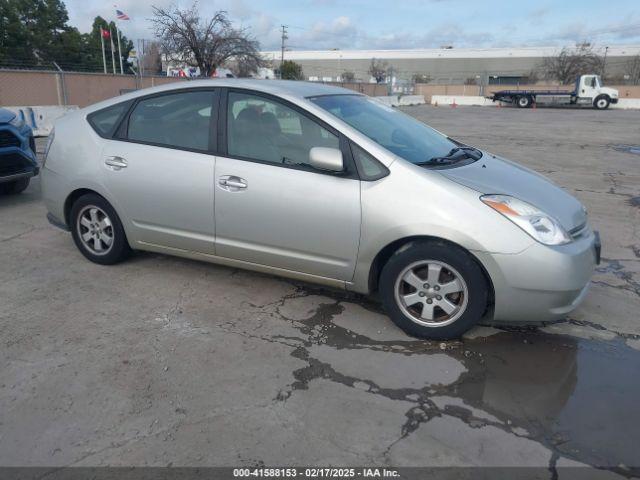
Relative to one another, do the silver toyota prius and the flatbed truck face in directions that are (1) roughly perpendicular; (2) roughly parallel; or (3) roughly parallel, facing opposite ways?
roughly parallel

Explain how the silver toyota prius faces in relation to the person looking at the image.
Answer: facing the viewer and to the right of the viewer

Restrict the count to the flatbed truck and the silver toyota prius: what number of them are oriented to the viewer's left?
0

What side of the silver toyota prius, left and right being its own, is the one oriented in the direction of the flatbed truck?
left

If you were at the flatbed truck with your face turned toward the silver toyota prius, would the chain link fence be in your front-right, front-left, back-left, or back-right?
front-right

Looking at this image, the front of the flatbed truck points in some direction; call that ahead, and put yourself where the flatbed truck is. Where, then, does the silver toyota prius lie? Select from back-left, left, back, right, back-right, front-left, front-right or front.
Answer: right

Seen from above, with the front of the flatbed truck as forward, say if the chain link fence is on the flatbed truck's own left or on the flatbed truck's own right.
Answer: on the flatbed truck's own right

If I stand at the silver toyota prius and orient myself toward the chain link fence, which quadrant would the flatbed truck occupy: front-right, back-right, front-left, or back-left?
front-right

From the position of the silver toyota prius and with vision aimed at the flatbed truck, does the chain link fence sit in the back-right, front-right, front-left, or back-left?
front-left

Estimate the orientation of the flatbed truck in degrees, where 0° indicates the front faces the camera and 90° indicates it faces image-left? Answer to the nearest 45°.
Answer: approximately 270°

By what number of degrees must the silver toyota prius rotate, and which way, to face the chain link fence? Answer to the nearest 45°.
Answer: approximately 180°

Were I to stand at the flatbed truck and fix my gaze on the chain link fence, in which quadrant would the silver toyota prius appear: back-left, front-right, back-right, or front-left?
front-left
